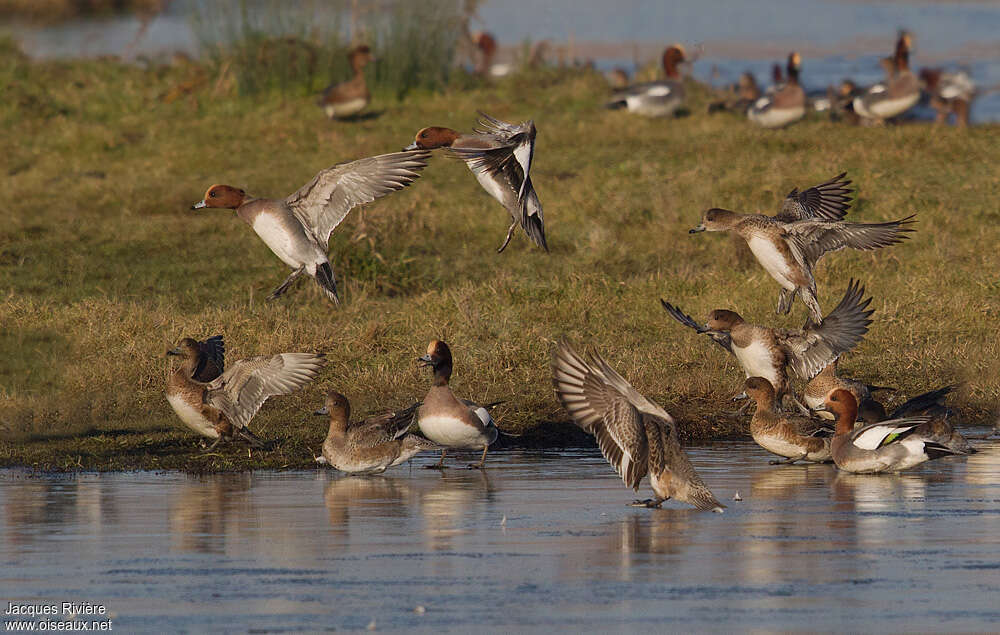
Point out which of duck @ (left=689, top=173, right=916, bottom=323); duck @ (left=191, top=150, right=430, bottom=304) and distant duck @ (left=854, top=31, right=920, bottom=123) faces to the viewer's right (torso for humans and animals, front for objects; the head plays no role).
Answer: the distant duck

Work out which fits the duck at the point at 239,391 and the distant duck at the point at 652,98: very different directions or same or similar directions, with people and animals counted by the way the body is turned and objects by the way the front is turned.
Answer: very different directions

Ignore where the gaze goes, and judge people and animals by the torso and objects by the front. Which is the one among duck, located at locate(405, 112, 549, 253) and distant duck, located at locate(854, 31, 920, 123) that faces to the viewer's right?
the distant duck

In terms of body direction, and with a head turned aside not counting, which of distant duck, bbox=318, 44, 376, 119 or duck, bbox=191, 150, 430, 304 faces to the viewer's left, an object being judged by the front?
the duck

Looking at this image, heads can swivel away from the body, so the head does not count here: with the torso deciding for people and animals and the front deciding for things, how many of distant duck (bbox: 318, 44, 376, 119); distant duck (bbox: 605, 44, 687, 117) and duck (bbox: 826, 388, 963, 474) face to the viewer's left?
1

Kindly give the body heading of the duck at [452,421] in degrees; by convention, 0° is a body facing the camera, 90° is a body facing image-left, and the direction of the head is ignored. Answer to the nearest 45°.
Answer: approximately 45°

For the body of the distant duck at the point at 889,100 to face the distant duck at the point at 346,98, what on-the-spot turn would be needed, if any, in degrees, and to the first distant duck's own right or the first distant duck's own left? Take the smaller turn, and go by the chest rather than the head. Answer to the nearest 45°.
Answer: approximately 180°

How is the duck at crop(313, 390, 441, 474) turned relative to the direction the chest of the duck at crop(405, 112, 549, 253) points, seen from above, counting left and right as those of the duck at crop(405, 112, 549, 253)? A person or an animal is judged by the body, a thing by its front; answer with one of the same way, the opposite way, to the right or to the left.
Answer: the same way

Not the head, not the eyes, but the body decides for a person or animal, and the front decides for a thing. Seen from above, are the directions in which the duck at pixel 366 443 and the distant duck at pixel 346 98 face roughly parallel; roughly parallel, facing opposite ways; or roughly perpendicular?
roughly parallel, facing opposite ways

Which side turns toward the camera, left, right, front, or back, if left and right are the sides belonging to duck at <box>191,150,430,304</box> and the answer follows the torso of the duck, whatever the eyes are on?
left

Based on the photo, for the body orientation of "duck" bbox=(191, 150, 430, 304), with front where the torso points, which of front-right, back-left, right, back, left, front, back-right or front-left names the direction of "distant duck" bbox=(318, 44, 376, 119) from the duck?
right

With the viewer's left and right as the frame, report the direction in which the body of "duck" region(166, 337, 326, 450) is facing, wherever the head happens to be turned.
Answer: facing to the left of the viewer

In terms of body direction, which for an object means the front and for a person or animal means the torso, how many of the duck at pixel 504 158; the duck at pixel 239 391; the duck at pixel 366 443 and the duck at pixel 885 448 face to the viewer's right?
0

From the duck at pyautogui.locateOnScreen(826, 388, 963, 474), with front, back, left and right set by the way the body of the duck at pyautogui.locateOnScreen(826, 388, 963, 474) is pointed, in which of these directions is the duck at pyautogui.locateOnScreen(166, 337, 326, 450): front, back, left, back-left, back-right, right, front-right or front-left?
front

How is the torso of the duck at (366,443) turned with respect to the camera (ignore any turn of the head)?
to the viewer's left

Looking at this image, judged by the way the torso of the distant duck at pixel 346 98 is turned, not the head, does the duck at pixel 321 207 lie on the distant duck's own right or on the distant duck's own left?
on the distant duck's own right
